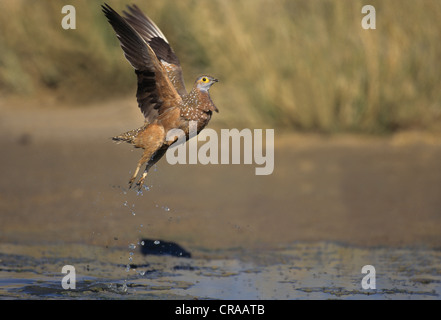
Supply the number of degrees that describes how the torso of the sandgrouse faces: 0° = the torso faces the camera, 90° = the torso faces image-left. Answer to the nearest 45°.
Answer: approximately 270°
